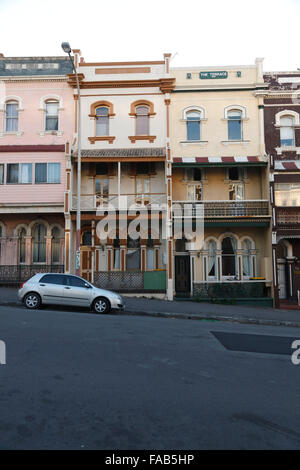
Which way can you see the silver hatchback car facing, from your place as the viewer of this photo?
facing to the right of the viewer
